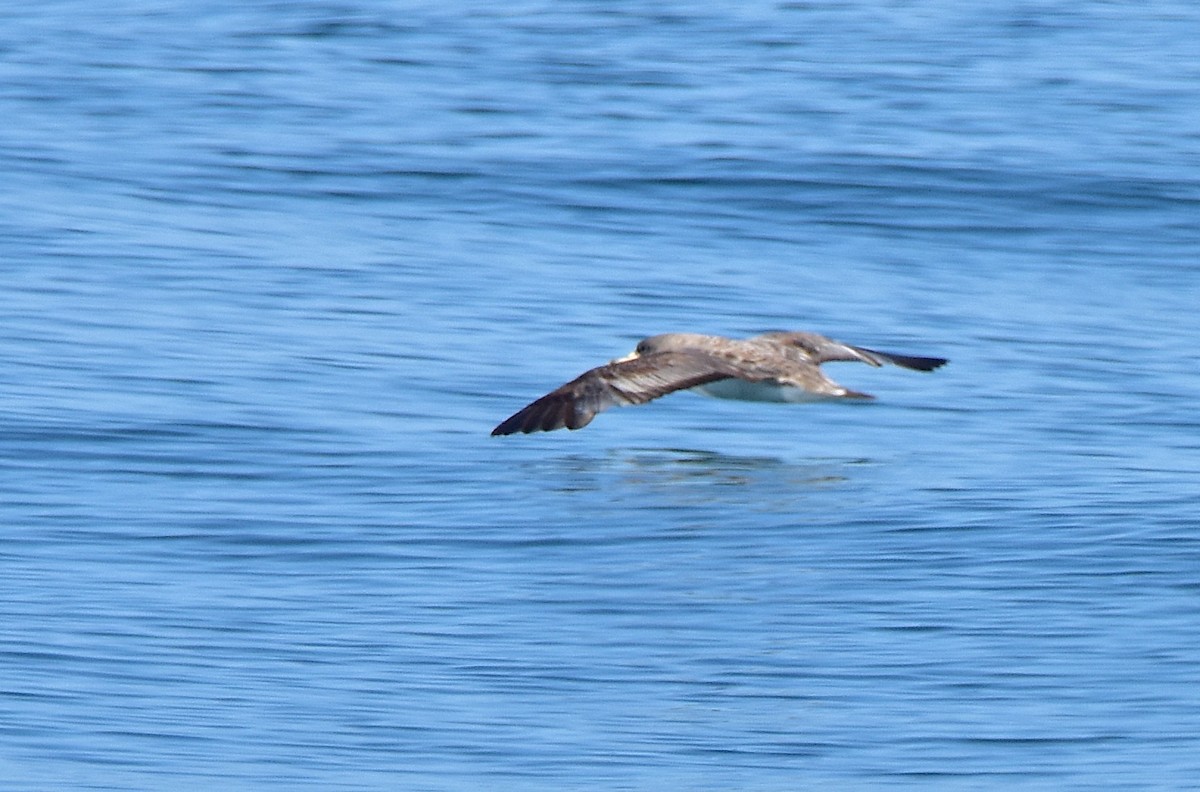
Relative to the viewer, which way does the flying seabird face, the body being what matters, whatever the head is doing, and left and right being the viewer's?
facing away from the viewer and to the left of the viewer
